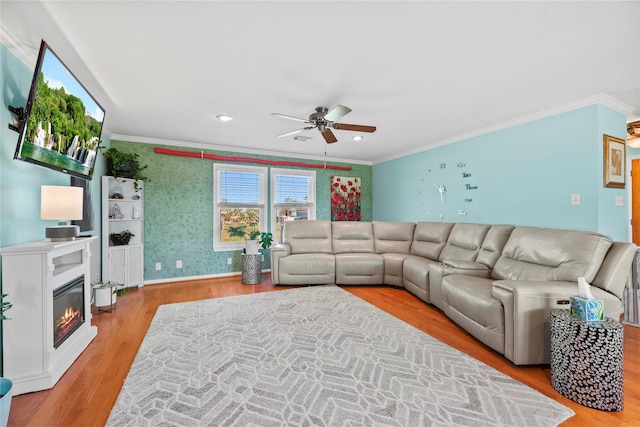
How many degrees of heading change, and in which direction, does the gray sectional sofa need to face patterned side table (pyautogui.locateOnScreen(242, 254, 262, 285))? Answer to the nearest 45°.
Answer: approximately 45° to its right

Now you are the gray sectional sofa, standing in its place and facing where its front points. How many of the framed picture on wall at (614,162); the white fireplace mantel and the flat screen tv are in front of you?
2

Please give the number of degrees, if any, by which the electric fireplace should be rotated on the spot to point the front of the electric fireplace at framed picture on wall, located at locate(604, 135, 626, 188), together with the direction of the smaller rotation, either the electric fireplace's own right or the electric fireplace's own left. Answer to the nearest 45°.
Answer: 0° — it already faces it

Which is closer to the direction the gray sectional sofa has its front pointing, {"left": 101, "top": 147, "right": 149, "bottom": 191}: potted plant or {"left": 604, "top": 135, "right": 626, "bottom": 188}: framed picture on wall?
the potted plant

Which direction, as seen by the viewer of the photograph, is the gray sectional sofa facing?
facing the viewer and to the left of the viewer

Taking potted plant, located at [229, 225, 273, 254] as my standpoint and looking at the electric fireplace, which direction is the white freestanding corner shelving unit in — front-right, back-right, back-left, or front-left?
front-right

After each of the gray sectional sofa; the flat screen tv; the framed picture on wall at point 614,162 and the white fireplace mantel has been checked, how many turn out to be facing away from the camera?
0

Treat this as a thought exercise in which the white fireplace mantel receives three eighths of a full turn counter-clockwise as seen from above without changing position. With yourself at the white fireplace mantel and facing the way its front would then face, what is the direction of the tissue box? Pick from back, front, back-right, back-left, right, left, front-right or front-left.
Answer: back-right

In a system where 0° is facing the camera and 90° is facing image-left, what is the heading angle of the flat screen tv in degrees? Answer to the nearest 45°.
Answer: approximately 315°

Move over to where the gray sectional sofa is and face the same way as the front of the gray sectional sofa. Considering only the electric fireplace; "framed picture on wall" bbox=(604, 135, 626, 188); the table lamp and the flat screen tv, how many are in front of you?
3

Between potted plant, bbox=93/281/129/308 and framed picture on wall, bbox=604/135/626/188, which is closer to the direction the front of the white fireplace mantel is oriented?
the framed picture on wall

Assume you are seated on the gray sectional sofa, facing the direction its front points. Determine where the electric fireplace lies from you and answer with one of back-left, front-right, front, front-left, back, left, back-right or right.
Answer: front

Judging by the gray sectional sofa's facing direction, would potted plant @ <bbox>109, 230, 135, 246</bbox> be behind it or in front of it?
in front
